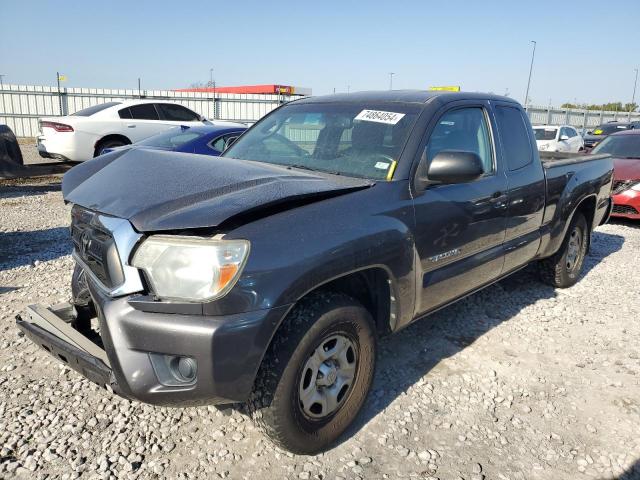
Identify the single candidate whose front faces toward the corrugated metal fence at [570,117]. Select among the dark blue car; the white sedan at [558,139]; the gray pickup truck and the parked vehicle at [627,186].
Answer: the dark blue car

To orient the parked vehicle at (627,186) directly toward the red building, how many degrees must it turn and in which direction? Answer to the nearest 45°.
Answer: approximately 90° to its right

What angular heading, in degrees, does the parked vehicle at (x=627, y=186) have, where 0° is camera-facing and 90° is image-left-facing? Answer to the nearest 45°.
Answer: approximately 45°

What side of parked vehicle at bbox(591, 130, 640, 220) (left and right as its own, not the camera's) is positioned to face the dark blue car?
front

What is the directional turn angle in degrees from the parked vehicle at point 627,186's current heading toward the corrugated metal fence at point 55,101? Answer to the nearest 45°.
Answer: approximately 45° to its right

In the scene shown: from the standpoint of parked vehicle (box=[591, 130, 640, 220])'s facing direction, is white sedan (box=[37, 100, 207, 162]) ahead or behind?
ahead

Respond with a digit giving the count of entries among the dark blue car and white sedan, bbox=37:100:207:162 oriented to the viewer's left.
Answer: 0

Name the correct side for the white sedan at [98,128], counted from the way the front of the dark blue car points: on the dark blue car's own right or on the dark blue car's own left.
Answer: on the dark blue car's own left

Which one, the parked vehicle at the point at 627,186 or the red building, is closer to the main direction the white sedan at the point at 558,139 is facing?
the parked vehicle

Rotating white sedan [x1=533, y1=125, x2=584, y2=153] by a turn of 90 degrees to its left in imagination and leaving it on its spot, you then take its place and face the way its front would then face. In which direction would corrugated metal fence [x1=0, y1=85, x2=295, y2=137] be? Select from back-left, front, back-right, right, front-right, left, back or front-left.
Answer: back-right

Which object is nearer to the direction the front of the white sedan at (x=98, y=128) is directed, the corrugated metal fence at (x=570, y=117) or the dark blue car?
the corrugated metal fence

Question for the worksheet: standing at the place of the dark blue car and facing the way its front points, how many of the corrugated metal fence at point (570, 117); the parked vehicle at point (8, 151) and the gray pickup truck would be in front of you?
1

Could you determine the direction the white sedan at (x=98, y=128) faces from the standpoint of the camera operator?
facing away from the viewer and to the right of the viewer
